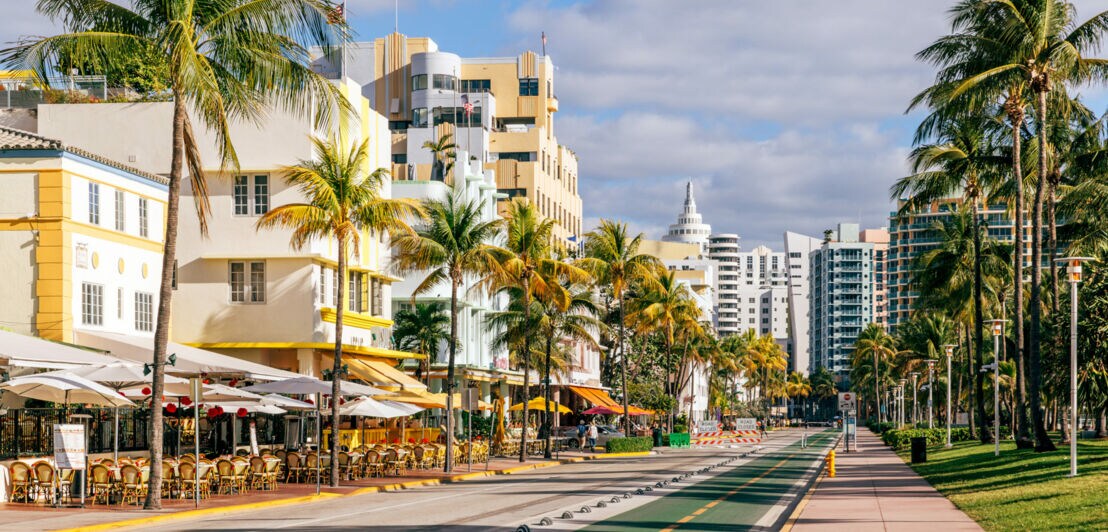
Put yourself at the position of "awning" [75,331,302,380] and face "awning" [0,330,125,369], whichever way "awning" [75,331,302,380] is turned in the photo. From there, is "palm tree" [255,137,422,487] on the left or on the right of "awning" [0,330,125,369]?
left

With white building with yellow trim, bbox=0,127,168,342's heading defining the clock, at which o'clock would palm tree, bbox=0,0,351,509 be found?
The palm tree is roughly at 1 o'clock from the white building with yellow trim.

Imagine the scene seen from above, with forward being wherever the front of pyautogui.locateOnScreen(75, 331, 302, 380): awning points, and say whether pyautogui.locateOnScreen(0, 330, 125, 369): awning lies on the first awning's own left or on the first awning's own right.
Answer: on the first awning's own right

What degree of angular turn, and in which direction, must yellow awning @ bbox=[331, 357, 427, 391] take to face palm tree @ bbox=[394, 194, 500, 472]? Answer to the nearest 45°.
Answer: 0° — it already faces it

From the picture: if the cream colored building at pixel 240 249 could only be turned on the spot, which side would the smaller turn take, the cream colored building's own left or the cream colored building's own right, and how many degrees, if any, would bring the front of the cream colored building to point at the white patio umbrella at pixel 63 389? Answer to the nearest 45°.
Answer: approximately 45° to the cream colored building's own right

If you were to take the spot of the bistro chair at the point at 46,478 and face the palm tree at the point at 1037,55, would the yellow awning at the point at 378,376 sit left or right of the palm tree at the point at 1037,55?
left

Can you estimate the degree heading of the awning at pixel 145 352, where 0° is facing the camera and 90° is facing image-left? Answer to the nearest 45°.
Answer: approximately 315°

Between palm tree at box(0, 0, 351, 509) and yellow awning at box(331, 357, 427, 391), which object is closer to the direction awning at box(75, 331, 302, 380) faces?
the palm tree
